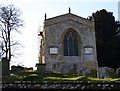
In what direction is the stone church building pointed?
toward the camera
